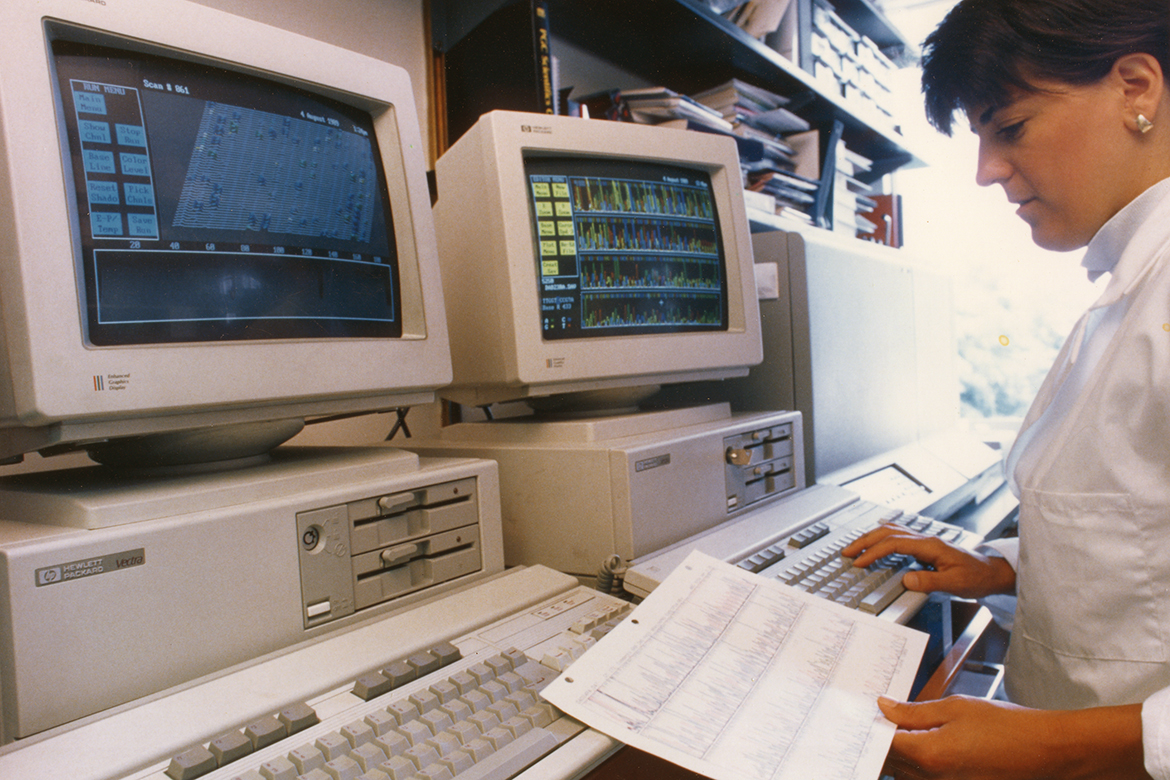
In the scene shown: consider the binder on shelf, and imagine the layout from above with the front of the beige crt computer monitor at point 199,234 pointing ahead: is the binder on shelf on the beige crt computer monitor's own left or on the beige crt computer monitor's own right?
on the beige crt computer monitor's own left

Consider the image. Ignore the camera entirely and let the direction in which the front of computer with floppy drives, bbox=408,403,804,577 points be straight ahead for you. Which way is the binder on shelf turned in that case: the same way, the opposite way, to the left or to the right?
the same way

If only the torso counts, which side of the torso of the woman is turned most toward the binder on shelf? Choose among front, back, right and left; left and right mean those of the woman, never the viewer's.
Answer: front

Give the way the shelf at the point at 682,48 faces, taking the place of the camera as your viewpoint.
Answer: facing the viewer and to the right of the viewer

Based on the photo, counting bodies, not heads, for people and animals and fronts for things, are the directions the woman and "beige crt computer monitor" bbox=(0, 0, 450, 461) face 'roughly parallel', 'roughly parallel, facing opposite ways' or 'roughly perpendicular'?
roughly parallel, facing opposite ways

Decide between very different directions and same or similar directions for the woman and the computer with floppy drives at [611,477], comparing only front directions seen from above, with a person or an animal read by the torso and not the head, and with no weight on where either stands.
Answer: very different directions

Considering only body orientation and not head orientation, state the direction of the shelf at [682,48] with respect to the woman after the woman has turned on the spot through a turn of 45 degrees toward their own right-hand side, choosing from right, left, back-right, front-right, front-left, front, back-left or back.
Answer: front

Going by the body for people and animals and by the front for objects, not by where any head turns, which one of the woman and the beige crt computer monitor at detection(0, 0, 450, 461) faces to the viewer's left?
the woman

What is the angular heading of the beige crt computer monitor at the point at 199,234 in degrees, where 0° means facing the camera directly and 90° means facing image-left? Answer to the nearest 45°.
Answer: approximately 315°

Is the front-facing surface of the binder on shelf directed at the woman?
yes

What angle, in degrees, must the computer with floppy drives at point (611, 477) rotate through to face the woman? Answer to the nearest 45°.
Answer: approximately 45° to its left

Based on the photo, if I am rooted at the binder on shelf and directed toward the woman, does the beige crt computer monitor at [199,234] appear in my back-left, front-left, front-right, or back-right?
front-right

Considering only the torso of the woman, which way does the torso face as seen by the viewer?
to the viewer's left

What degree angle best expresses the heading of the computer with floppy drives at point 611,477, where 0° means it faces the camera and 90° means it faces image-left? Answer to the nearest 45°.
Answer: approximately 315°

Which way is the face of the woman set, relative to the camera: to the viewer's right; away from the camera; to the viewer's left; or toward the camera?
to the viewer's left
